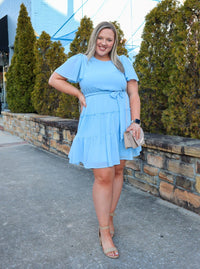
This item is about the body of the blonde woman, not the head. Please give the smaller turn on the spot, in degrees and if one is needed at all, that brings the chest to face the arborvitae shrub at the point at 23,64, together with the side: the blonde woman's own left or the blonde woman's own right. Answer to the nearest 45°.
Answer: approximately 180°

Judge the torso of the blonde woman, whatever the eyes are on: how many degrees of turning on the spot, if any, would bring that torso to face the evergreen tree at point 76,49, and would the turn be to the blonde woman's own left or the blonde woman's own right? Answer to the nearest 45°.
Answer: approximately 180°

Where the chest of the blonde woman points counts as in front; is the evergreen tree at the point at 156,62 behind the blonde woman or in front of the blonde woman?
behind

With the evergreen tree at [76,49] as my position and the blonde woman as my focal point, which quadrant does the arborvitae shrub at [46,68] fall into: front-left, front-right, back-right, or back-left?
back-right

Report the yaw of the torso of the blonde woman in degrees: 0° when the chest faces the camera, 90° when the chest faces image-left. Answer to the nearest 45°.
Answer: approximately 0°

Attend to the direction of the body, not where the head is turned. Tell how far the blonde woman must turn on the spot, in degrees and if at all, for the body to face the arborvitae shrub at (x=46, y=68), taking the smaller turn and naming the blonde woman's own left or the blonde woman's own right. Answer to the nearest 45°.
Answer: approximately 180°

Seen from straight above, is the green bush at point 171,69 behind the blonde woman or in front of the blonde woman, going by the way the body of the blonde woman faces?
behind

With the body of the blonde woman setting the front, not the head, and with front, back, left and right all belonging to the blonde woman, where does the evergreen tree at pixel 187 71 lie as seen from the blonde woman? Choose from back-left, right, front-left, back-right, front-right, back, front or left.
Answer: back-left
